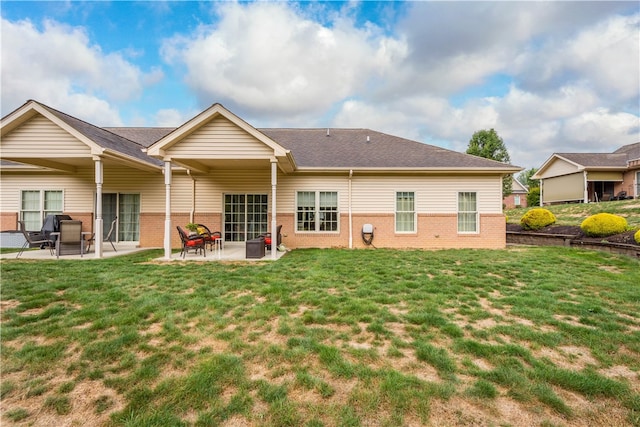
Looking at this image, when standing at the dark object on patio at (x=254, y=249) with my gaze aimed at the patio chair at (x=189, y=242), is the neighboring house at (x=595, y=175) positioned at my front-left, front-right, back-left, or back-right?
back-right

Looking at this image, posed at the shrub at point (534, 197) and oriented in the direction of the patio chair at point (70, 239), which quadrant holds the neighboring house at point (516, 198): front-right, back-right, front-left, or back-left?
back-right

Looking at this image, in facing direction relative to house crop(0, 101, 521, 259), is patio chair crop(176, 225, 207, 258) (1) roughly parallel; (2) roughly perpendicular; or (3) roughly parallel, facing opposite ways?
roughly perpendicular

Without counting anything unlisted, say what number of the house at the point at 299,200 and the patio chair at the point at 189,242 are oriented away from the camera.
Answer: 1

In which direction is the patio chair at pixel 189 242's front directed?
to the viewer's right

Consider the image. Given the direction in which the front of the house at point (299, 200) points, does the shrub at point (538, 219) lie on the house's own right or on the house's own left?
on the house's own right

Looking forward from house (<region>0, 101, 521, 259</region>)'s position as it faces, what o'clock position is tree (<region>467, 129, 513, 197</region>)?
The tree is roughly at 2 o'clock from the house.

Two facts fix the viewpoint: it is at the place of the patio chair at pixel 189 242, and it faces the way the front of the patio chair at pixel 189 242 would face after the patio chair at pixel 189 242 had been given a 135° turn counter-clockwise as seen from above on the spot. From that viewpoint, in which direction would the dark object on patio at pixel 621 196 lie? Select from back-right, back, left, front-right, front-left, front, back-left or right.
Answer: back-right

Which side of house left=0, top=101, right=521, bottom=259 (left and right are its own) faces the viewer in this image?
back

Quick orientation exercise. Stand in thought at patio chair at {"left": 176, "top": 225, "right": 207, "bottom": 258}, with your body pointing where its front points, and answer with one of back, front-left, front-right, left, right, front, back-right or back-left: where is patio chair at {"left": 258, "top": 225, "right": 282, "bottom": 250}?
front
